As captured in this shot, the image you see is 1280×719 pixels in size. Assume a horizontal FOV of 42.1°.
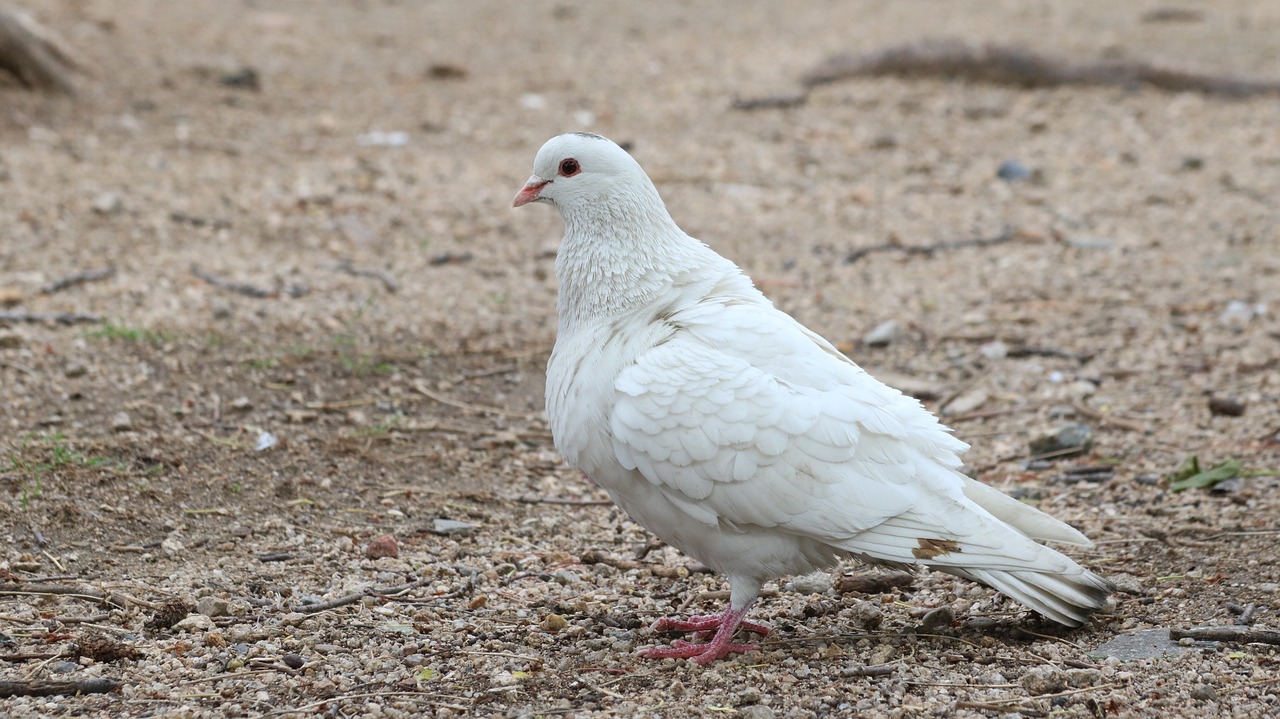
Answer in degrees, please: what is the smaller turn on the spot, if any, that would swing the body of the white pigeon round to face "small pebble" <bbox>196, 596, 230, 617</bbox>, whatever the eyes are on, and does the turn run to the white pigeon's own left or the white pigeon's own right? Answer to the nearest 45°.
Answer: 0° — it already faces it

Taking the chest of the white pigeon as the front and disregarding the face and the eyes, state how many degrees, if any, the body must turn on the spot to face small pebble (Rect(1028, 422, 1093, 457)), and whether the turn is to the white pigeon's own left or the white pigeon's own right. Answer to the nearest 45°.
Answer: approximately 135° to the white pigeon's own right

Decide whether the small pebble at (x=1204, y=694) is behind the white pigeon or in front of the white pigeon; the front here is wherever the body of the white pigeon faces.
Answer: behind

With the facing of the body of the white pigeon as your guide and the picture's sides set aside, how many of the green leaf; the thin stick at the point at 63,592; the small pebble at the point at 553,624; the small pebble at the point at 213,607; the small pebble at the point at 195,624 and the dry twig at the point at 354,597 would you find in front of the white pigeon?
5

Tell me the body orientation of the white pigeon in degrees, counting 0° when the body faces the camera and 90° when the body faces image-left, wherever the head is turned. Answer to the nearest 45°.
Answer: approximately 90°

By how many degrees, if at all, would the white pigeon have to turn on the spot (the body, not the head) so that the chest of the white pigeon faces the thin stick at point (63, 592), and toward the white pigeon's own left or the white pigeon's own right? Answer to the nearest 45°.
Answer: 0° — it already faces it

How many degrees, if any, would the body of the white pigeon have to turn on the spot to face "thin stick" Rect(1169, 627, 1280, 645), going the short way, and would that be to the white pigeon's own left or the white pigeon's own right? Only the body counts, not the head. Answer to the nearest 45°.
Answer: approximately 180°

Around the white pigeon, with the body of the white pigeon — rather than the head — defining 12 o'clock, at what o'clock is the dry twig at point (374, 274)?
The dry twig is roughly at 2 o'clock from the white pigeon.

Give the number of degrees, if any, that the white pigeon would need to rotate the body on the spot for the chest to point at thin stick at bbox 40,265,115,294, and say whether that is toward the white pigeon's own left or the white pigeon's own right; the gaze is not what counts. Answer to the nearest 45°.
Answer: approximately 45° to the white pigeon's own right

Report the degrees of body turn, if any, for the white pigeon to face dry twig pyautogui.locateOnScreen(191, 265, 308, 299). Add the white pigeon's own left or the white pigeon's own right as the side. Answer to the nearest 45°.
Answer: approximately 45° to the white pigeon's own right

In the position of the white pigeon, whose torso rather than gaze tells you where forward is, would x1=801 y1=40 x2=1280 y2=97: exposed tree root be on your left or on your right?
on your right

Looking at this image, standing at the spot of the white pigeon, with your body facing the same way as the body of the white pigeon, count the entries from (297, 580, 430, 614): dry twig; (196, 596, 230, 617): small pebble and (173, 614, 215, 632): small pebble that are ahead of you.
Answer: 3
